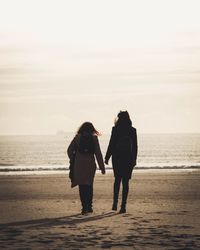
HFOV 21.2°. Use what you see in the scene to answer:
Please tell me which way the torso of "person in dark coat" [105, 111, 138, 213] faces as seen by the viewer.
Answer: away from the camera

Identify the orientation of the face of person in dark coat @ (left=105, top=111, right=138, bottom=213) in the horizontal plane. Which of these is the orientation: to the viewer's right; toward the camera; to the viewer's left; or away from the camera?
away from the camera

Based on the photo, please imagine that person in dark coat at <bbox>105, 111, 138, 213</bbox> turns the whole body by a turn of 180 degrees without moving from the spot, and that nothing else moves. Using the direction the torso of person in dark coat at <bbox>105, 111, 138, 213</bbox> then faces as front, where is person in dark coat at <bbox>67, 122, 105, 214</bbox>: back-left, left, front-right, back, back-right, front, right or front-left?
right

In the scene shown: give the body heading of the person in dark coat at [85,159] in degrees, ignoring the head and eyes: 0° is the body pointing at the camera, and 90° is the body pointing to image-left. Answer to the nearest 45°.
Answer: approximately 180°
